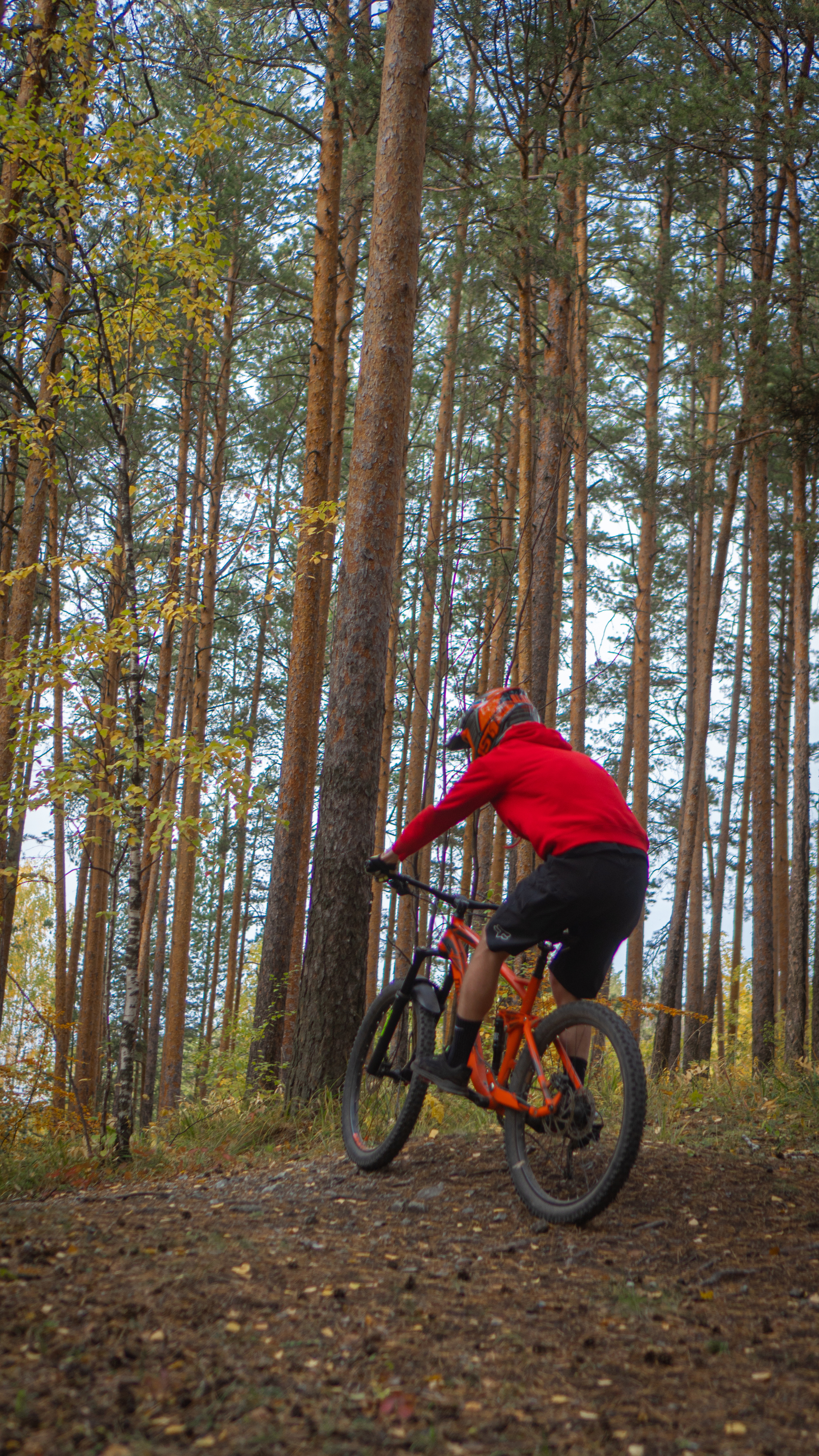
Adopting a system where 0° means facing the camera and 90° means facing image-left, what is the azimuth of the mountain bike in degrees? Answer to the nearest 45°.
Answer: approximately 135°

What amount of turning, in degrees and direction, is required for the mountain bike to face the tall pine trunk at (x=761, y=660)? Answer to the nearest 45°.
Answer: approximately 45° to its right

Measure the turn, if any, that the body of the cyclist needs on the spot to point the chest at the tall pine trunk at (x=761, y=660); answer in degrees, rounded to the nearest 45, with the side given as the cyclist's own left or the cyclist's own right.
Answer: approximately 45° to the cyclist's own right

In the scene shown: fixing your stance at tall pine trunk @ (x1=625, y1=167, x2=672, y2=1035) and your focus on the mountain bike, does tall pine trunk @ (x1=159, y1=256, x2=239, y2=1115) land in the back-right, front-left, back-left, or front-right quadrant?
front-right

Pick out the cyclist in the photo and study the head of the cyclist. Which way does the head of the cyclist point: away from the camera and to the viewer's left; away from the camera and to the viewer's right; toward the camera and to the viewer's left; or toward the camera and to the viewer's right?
away from the camera and to the viewer's left

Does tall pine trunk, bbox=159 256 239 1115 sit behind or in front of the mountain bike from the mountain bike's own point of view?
in front

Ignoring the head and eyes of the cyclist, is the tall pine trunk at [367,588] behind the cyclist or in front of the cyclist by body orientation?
in front

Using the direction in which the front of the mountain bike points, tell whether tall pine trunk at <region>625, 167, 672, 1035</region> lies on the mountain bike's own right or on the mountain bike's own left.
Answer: on the mountain bike's own right

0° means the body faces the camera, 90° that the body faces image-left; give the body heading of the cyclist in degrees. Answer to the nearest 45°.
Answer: approximately 135°
